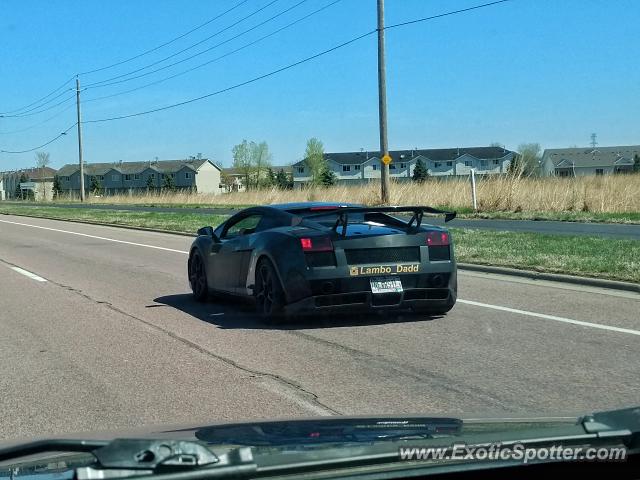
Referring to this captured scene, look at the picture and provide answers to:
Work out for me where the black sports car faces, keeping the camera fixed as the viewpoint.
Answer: facing away from the viewer and to the left of the viewer

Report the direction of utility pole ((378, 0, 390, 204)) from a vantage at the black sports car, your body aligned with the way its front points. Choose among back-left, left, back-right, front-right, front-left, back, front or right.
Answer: front-right
